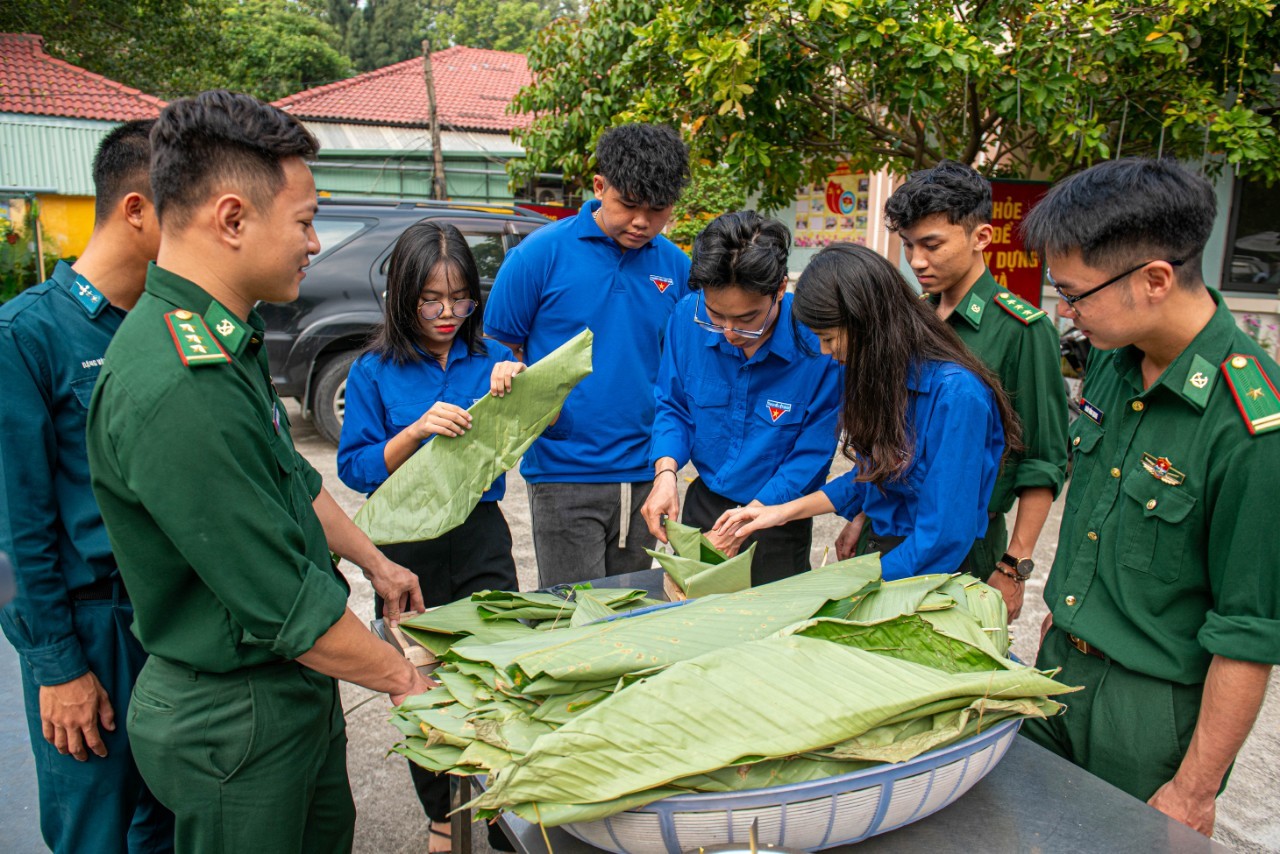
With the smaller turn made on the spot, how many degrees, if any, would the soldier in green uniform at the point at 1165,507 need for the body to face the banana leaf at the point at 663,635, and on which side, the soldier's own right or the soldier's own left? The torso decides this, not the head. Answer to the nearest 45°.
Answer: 0° — they already face it

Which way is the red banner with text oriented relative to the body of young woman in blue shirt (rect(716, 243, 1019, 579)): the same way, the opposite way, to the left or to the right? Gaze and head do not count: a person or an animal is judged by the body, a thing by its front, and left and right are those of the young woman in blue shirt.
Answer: to the left

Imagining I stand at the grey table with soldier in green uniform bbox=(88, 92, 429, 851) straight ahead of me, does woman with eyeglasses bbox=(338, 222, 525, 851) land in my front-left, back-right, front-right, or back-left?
front-right

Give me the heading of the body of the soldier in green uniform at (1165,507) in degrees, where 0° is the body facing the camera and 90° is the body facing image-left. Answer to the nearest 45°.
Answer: approximately 45°

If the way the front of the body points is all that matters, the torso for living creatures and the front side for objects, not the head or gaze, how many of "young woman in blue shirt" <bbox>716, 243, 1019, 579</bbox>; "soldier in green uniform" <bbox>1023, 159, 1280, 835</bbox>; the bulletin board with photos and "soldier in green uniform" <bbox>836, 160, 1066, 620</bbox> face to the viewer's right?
0

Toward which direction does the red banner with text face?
toward the camera

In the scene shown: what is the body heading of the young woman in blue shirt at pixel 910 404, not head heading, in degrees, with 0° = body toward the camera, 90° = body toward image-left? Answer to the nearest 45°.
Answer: approximately 90°

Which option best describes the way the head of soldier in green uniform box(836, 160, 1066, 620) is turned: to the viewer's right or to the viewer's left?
to the viewer's left

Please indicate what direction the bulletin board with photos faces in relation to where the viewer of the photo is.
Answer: facing the viewer

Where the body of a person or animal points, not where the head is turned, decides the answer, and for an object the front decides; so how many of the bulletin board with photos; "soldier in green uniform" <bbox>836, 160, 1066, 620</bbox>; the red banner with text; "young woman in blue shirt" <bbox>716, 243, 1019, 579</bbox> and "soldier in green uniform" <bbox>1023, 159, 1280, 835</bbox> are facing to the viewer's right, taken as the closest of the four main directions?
0

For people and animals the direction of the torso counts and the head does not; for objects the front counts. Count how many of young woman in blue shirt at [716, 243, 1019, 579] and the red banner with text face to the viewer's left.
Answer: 1

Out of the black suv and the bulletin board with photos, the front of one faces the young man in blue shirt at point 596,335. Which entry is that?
the bulletin board with photos

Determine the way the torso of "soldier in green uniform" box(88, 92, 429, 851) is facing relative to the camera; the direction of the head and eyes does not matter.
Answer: to the viewer's right

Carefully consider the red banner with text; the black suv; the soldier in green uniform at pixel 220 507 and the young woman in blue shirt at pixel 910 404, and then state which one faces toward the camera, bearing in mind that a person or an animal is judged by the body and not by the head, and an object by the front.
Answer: the red banner with text

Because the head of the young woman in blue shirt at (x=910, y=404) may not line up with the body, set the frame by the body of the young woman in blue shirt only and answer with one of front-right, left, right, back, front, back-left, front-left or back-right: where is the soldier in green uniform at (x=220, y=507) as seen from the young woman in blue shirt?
front-left

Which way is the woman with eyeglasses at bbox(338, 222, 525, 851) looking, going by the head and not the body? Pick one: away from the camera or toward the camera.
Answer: toward the camera
